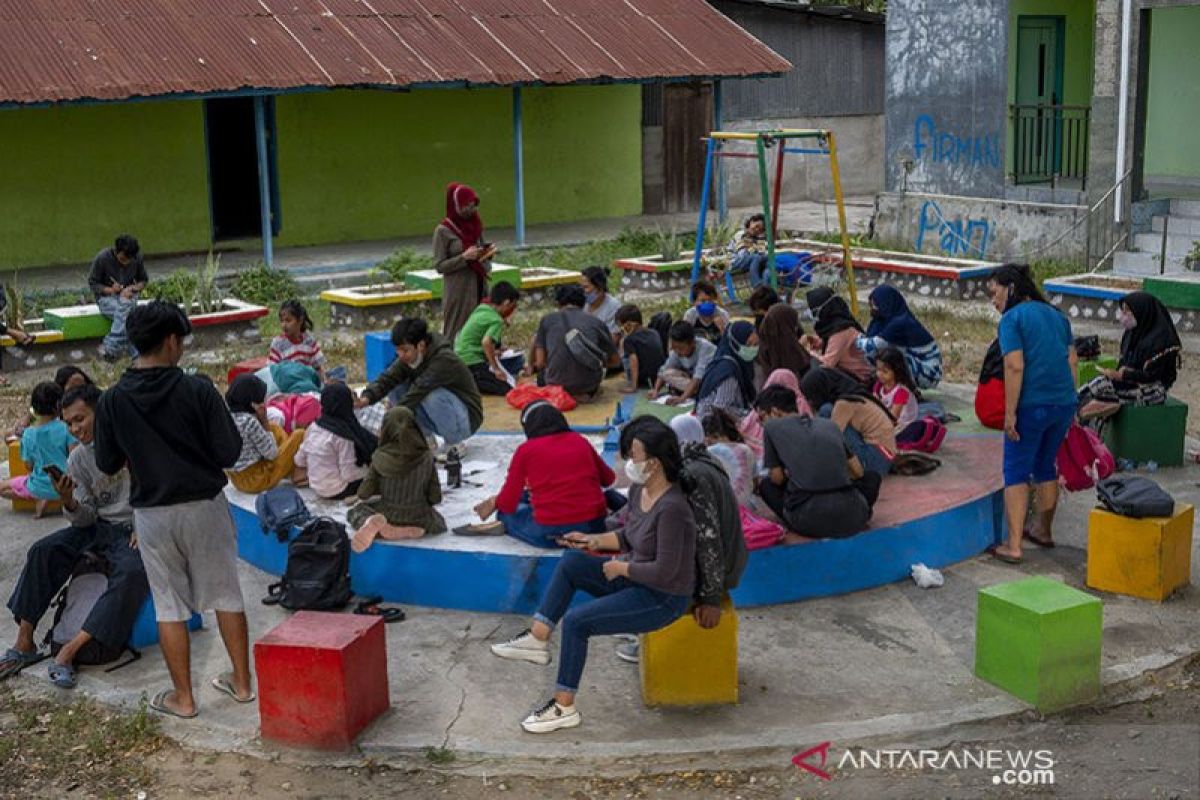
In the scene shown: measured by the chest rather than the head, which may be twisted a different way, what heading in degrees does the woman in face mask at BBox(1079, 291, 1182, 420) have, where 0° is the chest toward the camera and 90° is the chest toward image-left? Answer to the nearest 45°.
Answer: approximately 90°

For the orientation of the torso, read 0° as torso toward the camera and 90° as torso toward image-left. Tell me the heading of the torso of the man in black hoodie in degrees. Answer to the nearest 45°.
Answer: approximately 180°

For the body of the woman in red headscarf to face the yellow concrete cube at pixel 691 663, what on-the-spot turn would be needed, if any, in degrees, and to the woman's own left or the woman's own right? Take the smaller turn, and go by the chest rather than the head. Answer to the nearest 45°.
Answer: approximately 45° to the woman's own right

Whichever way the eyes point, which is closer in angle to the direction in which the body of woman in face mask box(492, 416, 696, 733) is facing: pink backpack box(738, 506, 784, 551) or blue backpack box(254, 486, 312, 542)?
the blue backpack

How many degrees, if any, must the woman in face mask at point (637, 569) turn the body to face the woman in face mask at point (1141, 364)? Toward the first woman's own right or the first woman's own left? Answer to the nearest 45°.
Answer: approximately 135° to the first woman's own right

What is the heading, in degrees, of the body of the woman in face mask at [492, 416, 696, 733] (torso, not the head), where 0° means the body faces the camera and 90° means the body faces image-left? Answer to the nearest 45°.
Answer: approximately 90°

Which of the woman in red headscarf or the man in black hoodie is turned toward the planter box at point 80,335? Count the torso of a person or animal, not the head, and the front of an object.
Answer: the man in black hoodie

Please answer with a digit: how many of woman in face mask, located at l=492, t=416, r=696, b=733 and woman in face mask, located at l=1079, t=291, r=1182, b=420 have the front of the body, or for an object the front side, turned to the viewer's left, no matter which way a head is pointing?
2
